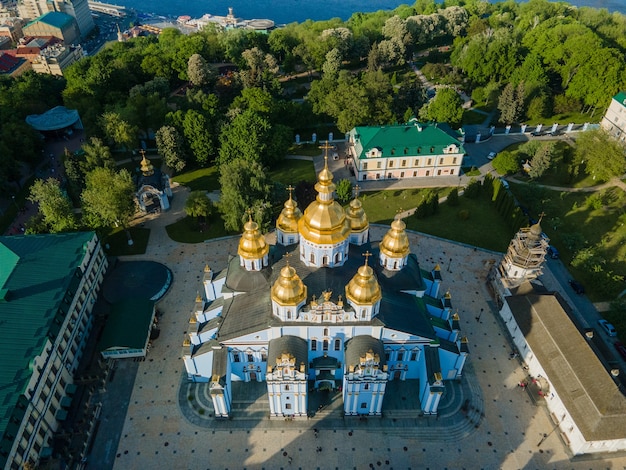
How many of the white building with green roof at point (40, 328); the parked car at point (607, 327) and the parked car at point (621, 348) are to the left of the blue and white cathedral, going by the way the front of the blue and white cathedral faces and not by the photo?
2

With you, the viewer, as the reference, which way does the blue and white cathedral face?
facing the viewer

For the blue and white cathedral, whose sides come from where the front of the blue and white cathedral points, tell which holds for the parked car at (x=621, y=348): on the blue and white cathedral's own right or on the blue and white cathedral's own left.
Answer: on the blue and white cathedral's own left

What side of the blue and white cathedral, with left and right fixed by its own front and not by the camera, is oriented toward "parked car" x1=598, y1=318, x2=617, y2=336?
left

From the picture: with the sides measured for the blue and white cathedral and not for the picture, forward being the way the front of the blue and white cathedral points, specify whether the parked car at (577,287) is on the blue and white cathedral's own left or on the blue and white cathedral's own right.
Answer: on the blue and white cathedral's own left

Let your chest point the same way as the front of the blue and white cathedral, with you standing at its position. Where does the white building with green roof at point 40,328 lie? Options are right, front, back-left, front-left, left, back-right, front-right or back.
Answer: right
